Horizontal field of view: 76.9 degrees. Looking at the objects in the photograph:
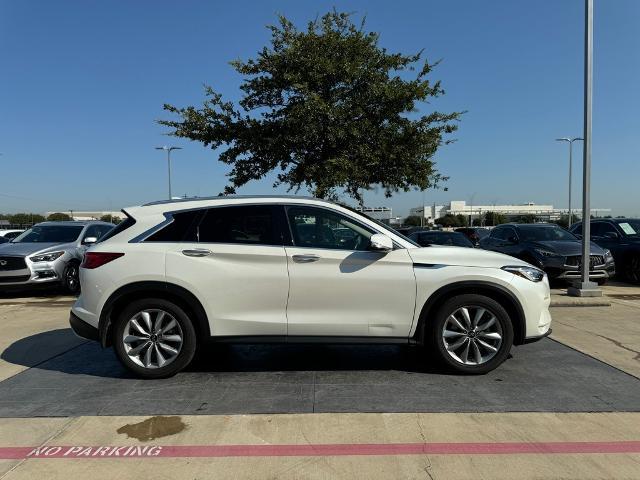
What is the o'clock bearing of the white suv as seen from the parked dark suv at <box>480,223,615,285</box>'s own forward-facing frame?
The white suv is roughly at 2 o'clock from the parked dark suv.

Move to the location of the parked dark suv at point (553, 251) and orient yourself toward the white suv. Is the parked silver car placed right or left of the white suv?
right

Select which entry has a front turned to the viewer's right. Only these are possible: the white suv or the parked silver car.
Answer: the white suv

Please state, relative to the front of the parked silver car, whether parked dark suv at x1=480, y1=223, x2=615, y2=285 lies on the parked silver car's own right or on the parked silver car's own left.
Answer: on the parked silver car's own left

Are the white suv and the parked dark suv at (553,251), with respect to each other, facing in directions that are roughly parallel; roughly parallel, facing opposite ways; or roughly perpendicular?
roughly perpendicular

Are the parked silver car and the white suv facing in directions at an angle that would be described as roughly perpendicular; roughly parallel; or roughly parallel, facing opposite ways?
roughly perpendicular

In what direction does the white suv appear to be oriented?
to the viewer's right

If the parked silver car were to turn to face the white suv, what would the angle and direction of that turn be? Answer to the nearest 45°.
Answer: approximately 45° to its left

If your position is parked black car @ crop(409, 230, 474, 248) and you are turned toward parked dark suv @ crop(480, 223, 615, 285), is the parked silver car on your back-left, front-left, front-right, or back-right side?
back-right

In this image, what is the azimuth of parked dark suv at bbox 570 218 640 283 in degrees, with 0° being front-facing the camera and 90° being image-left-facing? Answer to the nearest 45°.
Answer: approximately 315°

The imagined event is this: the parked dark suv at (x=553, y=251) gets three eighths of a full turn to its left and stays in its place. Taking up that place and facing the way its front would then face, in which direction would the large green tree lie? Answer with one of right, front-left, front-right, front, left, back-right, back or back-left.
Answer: left

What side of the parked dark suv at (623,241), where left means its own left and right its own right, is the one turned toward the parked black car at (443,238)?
right

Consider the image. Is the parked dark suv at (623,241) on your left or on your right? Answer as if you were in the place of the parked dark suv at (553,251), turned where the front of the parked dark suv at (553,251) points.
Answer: on your left

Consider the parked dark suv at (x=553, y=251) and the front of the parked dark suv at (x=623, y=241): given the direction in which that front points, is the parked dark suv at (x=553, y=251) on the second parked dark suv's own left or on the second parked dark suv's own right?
on the second parked dark suv's own right

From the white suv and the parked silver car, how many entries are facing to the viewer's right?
1
